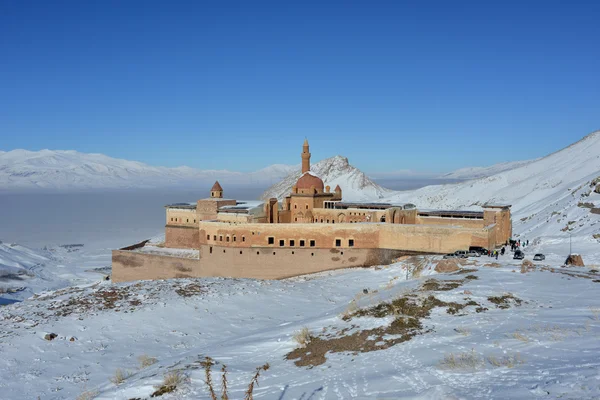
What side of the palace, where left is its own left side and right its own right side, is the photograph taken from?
right

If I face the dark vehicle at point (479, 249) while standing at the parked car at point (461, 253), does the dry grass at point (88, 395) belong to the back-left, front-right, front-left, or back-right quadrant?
back-right

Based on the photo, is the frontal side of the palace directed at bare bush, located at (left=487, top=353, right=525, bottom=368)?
no

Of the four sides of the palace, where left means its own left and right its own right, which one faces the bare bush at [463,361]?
right

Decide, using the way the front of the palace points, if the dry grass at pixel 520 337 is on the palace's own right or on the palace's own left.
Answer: on the palace's own right

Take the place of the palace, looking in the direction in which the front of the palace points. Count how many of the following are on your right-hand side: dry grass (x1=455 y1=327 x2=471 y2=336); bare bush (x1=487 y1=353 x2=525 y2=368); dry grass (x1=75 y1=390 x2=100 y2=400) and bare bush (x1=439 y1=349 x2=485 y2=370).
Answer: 4

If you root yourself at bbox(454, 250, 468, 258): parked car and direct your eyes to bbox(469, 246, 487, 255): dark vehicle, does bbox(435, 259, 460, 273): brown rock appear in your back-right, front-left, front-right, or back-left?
back-right

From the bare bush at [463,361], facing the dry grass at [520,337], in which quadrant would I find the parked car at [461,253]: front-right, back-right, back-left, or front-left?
front-left

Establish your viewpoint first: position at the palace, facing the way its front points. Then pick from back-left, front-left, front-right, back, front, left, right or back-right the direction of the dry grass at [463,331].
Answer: right

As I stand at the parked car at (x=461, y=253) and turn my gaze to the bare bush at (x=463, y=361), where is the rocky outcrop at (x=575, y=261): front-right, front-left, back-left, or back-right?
front-left
